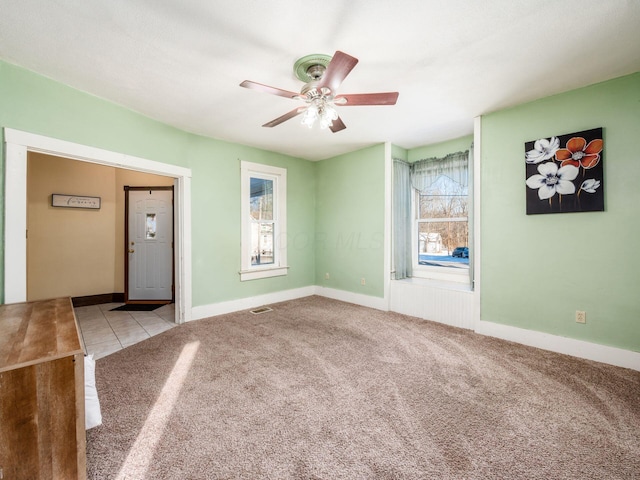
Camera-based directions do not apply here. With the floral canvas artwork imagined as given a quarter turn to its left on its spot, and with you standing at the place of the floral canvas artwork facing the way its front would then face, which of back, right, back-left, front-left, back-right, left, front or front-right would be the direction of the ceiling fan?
right

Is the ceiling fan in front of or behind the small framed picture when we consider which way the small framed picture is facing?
in front

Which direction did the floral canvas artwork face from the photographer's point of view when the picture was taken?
facing the viewer and to the left of the viewer

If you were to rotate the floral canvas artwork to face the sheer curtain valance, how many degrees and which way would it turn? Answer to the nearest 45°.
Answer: approximately 90° to its right

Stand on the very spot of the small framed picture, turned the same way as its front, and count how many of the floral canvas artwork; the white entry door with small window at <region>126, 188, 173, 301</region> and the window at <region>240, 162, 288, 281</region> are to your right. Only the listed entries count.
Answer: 0

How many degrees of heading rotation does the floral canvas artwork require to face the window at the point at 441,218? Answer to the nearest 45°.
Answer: approximately 90° to its right

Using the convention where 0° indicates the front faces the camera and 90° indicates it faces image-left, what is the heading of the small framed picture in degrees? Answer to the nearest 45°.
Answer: approximately 0°

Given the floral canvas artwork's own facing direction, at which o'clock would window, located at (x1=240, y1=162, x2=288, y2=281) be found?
The window is roughly at 1 o'clock from the floral canvas artwork.

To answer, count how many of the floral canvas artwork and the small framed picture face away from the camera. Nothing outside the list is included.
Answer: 0

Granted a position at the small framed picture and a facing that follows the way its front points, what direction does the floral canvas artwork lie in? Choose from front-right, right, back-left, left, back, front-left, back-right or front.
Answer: front-left

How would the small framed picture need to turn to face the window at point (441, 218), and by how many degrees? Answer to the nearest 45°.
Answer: approximately 45° to its left

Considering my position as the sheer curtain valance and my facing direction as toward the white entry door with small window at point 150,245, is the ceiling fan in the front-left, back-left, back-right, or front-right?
front-left

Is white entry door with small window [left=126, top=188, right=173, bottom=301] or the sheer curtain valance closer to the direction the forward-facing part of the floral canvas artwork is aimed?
the white entry door with small window

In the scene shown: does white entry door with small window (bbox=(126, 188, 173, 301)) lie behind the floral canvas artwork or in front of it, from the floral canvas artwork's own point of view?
in front

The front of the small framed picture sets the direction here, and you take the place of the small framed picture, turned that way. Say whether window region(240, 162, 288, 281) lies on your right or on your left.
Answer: on your left
